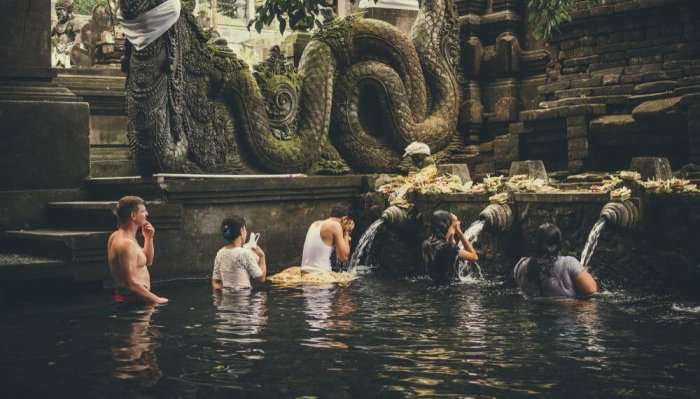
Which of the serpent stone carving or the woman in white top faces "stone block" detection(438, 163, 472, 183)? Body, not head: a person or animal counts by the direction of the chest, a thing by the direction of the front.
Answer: the woman in white top

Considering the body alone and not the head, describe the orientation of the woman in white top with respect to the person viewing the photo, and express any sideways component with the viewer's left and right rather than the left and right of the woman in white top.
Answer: facing away from the viewer and to the right of the viewer

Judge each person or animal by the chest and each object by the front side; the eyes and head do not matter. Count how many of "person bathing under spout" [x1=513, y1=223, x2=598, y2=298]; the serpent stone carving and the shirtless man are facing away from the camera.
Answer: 1

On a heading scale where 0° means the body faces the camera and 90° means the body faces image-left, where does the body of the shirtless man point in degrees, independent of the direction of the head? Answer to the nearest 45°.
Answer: approximately 270°

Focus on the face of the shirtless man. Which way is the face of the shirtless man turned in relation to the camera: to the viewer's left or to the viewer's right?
to the viewer's right

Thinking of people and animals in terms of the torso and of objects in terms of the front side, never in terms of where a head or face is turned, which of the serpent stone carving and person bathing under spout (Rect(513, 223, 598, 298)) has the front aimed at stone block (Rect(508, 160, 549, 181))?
the person bathing under spout

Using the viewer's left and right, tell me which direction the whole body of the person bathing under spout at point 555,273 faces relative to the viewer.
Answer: facing away from the viewer

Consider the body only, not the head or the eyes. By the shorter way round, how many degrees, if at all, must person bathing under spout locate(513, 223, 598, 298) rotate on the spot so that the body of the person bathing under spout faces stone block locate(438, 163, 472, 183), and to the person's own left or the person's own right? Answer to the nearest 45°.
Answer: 0° — they already face it

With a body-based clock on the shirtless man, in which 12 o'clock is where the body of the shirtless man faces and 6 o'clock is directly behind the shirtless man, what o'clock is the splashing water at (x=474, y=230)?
The splashing water is roughly at 11 o'clock from the shirtless man.

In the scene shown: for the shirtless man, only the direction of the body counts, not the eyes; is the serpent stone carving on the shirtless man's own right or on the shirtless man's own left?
on the shirtless man's own left

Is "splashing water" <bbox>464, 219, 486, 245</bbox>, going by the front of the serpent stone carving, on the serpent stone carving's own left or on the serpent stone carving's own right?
on the serpent stone carving's own left

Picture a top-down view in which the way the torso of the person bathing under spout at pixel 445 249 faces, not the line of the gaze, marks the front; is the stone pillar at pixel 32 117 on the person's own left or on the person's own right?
on the person's own left

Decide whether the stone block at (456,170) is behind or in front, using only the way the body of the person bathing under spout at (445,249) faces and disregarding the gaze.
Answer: in front
